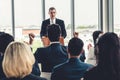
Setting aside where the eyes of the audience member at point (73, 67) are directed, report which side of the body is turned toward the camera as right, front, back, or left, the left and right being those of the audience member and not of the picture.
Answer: back

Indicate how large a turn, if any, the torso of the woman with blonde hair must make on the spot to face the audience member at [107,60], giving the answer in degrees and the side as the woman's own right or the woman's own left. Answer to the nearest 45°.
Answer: approximately 90° to the woman's own right

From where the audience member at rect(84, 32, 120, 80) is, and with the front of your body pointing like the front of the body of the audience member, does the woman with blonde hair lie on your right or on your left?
on your left

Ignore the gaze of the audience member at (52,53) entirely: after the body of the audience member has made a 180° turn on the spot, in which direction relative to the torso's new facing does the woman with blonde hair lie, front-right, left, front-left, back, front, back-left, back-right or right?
front

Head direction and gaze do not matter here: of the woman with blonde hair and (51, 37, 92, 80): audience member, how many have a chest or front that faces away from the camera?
2

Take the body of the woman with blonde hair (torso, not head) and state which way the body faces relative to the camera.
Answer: away from the camera

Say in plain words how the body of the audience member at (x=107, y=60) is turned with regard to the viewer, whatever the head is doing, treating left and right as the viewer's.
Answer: facing away from the viewer and to the left of the viewer

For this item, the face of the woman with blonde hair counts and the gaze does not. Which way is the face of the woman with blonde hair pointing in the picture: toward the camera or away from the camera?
away from the camera

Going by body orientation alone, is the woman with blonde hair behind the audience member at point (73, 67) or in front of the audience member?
behind

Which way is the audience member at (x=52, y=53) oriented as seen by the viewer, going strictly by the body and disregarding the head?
away from the camera
